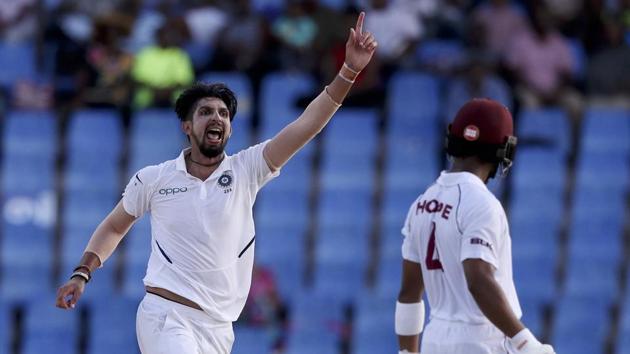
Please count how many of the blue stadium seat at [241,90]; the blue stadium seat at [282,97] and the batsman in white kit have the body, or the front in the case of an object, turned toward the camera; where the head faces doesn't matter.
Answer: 2

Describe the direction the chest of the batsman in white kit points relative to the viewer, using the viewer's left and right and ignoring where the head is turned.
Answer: facing away from the viewer and to the right of the viewer

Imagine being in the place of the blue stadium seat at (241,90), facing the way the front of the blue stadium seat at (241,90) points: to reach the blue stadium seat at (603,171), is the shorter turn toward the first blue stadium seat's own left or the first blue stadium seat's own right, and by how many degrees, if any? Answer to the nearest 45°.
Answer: approximately 90° to the first blue stadium seat's own left

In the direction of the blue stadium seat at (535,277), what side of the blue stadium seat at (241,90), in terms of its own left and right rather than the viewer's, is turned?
left
